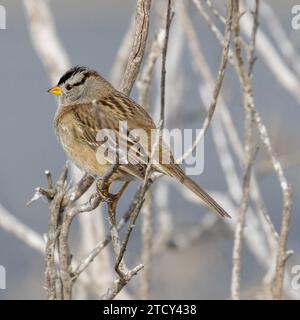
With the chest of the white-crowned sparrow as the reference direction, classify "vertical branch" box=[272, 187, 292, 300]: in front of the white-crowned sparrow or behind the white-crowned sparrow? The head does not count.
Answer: behind

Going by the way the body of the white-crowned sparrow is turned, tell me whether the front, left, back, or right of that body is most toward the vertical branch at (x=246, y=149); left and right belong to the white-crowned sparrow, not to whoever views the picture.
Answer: back

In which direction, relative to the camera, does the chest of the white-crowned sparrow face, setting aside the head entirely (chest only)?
to the viewer's left
